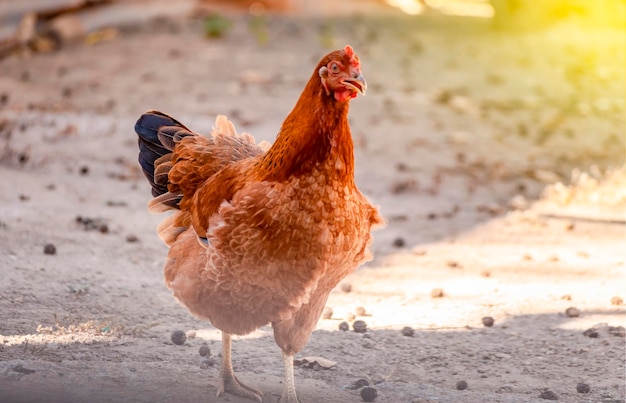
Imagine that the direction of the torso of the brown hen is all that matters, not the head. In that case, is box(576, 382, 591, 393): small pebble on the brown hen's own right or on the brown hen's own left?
on the brown hen's own left

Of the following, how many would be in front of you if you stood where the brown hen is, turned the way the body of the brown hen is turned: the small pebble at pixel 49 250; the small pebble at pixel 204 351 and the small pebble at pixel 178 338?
0

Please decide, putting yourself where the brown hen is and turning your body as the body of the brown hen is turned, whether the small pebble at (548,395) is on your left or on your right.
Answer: on your left

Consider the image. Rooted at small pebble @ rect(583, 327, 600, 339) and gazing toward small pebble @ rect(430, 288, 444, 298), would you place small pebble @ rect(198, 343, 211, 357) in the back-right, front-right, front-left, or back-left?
front-left

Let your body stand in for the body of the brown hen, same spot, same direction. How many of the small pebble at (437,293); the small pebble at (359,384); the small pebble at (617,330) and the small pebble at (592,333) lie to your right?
0

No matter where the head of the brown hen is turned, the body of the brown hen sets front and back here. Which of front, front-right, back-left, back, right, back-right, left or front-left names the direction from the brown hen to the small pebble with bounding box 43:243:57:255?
back

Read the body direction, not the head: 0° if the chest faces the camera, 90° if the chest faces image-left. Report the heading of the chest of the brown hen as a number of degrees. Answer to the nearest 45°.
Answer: approximately 315°

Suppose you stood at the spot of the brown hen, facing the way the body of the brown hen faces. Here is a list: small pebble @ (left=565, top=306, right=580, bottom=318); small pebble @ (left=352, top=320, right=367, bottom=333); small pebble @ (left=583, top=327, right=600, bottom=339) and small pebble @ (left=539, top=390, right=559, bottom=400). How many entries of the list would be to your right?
0

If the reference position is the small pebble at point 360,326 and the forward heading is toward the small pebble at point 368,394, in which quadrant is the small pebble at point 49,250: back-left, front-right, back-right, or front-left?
back-right

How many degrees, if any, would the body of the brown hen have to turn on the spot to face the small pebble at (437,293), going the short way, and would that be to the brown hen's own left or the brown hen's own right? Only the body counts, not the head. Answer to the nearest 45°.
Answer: approximately 90° to the brown hen's own left

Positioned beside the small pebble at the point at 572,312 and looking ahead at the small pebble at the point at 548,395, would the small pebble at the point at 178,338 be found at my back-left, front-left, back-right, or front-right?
front-right

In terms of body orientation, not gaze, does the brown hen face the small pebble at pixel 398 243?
no

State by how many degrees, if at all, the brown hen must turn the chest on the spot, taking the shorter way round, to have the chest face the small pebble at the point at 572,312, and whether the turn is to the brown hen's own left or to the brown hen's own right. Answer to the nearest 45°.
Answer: approximately 90° to the brown hen's own left

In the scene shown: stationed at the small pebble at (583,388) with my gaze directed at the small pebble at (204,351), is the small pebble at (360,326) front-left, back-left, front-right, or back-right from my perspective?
front-right

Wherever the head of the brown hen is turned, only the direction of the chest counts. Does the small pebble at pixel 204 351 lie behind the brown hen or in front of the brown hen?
behind

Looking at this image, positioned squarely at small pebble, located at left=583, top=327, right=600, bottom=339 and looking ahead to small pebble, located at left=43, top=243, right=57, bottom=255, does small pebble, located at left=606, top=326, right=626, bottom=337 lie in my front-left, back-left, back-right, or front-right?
back-right

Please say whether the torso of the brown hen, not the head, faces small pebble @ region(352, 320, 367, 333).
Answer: no
